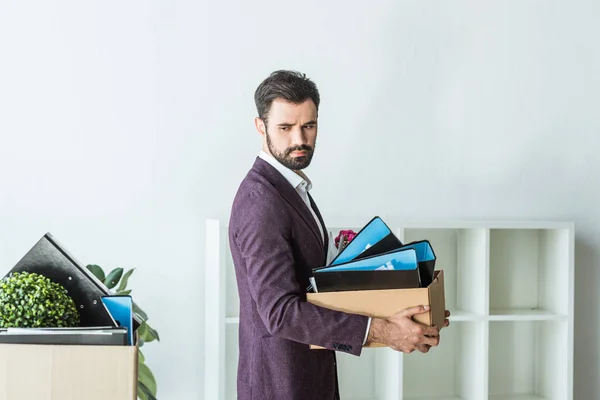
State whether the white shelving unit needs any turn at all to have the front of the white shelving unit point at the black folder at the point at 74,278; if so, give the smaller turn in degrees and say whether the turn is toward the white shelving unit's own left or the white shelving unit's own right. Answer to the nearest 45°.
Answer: approximately 45° to the white shelving unit's own right

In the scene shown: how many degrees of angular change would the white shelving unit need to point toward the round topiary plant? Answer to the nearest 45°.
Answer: approximately 45° to its right

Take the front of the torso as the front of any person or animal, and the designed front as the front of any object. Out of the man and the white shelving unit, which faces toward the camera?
the white shelving unit

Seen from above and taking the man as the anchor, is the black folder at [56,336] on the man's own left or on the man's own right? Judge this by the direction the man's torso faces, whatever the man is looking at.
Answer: on the man's own right

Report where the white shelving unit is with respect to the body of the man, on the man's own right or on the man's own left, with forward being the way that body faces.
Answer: on the man's own left

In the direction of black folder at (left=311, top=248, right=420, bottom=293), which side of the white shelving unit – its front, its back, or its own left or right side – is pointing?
front

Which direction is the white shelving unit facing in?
toward the camera

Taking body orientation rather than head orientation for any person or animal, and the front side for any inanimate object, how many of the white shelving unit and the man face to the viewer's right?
1

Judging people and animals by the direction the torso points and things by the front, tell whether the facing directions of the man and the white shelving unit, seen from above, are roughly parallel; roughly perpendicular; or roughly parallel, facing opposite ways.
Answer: roughly perpendicular

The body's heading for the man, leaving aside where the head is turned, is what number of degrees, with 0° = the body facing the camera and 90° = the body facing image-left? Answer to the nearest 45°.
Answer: approximately 270°

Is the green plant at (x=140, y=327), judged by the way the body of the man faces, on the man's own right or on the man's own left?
on the man's own left
